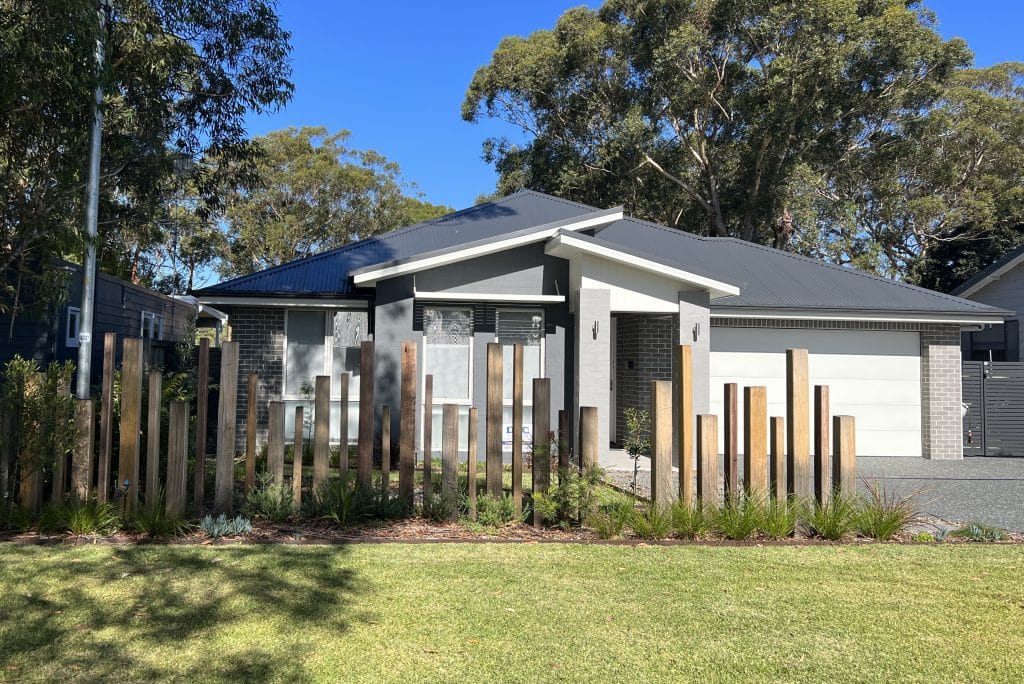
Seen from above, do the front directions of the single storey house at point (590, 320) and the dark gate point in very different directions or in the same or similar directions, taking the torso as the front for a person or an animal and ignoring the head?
same or similar directions

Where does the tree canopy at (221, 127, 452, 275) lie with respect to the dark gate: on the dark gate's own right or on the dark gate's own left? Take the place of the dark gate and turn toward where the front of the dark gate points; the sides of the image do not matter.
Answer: on the dark gate's own right

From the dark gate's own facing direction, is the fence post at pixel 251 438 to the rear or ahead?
ahead

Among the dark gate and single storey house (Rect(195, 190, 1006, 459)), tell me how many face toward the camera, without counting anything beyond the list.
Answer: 2

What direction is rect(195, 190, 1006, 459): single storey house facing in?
toward the camera

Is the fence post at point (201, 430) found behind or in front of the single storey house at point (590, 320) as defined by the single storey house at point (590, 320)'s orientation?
in front

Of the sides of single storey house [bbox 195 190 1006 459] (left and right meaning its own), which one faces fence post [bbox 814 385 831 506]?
front

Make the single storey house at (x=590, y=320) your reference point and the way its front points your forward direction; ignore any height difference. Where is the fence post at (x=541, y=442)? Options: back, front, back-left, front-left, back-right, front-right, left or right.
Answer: front

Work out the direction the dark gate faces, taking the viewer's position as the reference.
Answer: facing the viewer

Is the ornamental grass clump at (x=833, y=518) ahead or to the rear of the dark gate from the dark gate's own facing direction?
ahead

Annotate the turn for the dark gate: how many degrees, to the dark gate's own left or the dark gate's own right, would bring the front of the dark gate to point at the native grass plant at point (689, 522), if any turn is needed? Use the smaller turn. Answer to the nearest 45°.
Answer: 0° — it already faces it

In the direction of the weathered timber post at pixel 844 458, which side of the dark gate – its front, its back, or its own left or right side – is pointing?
front

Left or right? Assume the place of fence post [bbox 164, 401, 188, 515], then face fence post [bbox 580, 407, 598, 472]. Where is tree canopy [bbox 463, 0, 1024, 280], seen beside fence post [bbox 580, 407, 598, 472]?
left
